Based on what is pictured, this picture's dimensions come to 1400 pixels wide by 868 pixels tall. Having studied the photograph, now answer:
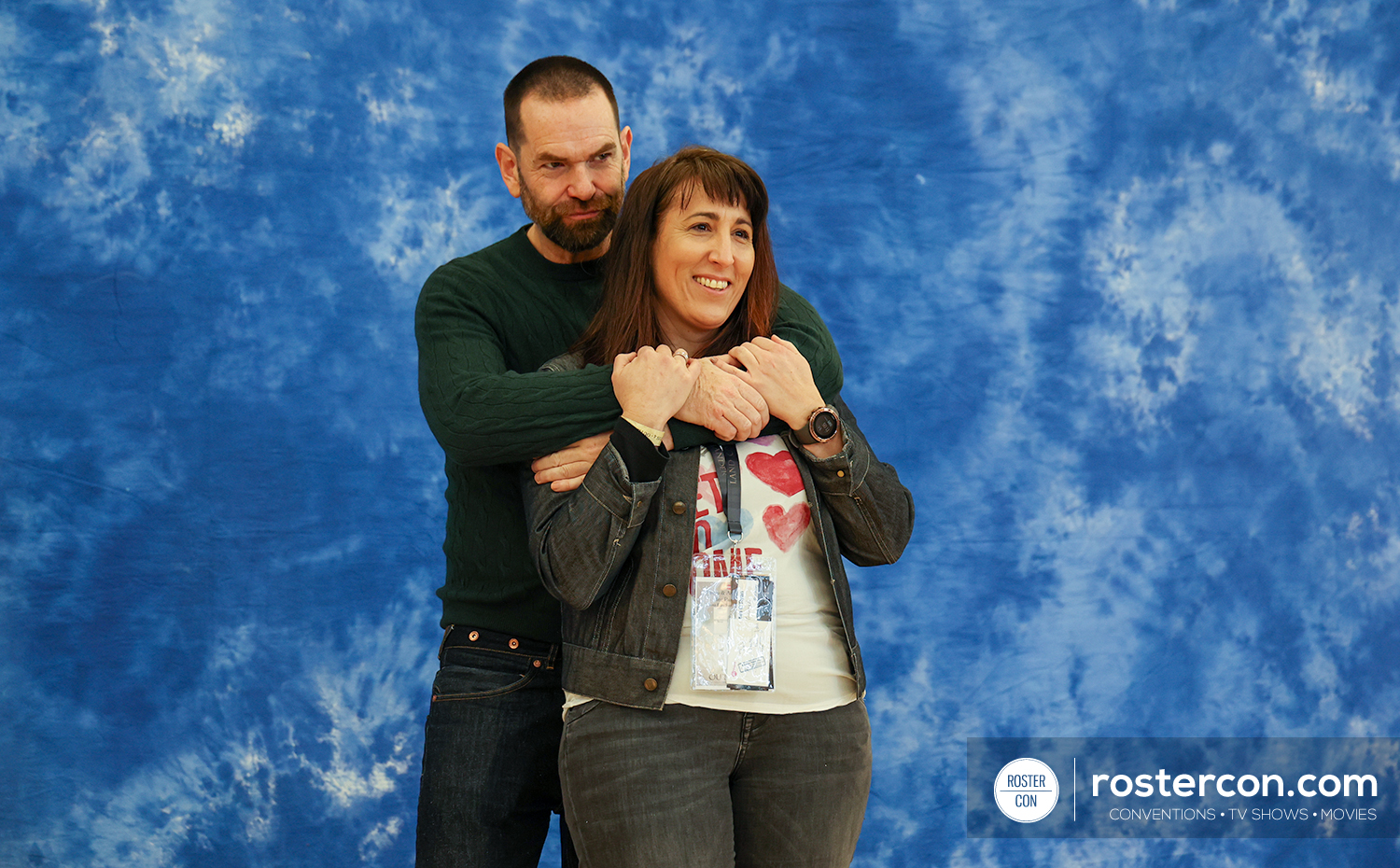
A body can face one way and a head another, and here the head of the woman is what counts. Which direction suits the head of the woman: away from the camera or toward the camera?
toward the camera

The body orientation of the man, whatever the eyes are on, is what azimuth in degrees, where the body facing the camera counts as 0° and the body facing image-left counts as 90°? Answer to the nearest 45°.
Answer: approximately 315°
